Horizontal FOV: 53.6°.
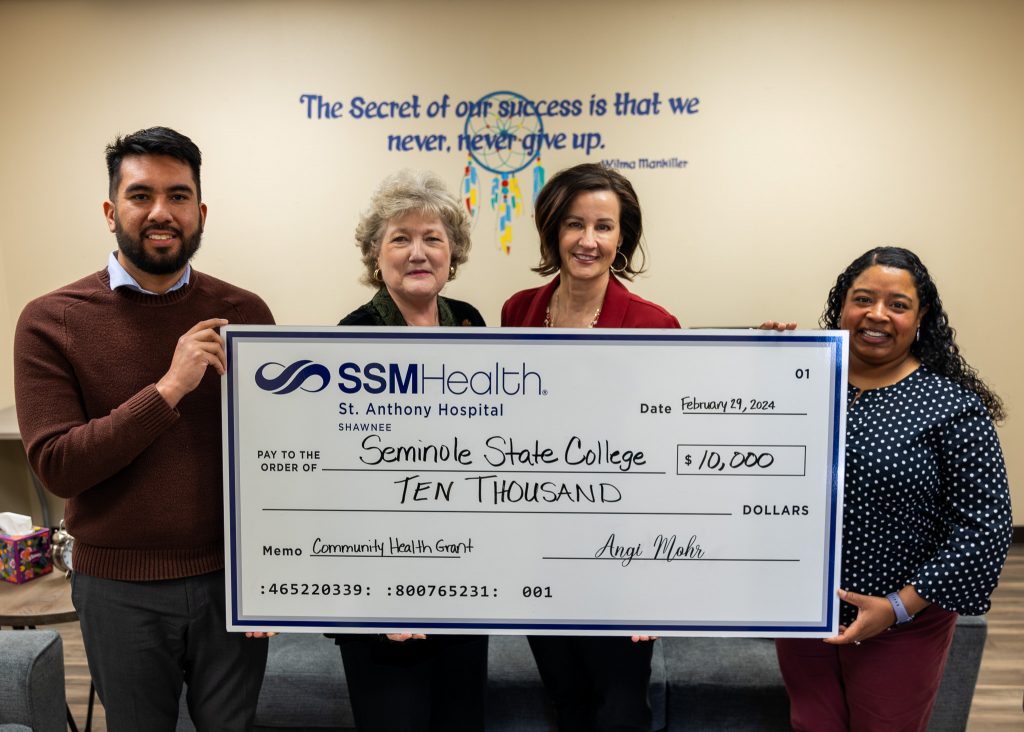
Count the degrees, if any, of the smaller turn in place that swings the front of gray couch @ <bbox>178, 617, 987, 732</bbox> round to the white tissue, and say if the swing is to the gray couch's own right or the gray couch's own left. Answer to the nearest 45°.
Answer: approximately 90° to the gray couch's own right

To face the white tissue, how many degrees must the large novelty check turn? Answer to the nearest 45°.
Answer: approximately 135° to its right

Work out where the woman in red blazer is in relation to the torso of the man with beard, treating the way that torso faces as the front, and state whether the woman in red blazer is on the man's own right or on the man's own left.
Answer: on the man's own left
